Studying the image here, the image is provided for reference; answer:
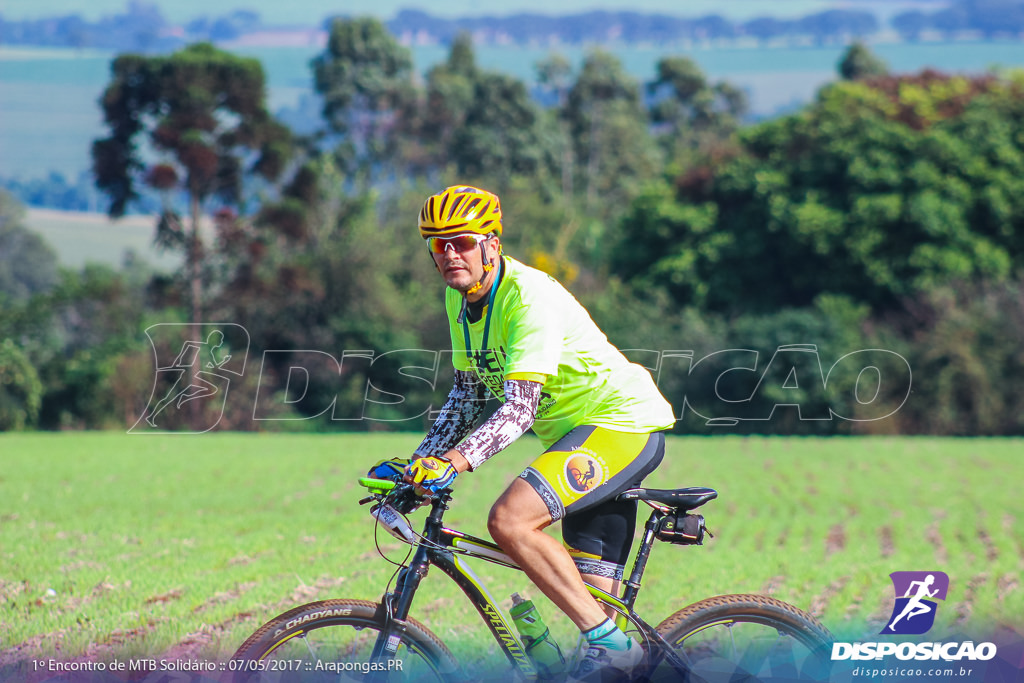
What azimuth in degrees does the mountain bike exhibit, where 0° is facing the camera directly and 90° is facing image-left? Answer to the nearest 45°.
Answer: approximately 90°

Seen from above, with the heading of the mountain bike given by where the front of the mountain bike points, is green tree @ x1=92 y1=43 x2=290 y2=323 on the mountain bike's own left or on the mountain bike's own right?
on the mountain bike's own right

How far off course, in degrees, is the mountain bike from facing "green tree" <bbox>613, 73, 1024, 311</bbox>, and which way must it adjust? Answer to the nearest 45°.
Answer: approximately 90° to its right

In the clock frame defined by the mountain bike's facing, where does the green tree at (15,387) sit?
The green tree is roughly at 2 o'clock from the mountain bike.

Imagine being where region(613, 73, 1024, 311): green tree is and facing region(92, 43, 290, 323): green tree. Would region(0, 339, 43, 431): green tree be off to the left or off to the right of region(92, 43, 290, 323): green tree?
left
